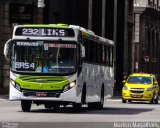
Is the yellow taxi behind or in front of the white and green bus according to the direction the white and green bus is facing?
behind

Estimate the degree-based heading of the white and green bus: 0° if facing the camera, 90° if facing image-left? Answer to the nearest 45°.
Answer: approximately 0°
